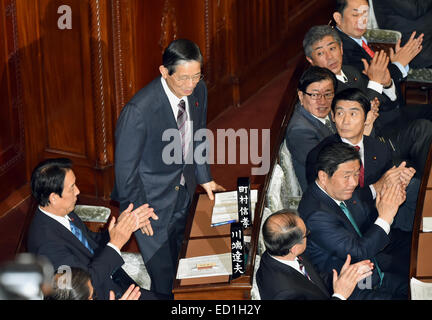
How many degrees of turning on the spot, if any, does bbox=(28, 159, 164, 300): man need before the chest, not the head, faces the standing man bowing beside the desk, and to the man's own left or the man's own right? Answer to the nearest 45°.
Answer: approximately 45° to the man's own left

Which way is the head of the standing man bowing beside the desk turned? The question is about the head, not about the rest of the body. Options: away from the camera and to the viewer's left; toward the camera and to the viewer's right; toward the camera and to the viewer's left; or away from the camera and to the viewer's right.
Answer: toward the camera and to the viewer's right

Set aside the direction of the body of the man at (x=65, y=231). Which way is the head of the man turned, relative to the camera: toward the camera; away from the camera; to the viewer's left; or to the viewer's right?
to the viewer's right
